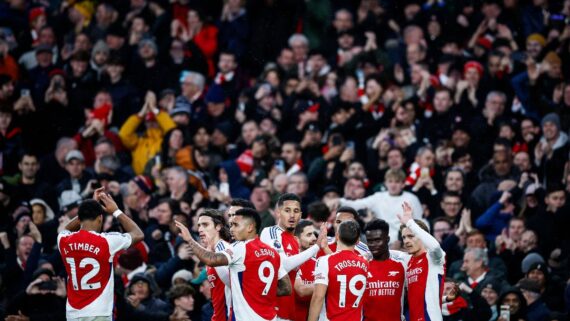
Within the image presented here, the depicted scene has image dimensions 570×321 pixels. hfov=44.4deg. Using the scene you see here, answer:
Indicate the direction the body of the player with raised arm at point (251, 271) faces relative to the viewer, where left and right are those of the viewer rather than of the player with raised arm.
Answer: facing away from the viewer and to the left of the viewer

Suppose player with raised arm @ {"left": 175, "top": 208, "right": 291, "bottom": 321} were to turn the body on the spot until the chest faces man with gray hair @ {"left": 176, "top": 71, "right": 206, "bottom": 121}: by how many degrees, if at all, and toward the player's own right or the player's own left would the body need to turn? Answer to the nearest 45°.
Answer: approximately 45° to the player's own right

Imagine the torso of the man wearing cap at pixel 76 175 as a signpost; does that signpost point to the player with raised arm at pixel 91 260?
yes

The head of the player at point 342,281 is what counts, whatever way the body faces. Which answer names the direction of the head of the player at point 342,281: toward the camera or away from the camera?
away from the camera

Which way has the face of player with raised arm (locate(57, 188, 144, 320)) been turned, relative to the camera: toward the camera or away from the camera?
away from the camera

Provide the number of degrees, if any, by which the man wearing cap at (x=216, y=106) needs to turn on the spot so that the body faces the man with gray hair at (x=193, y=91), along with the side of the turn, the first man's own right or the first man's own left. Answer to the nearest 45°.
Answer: approximately 135° to the first man's own right

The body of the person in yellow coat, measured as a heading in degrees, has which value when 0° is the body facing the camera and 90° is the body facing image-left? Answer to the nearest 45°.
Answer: approximately 0°

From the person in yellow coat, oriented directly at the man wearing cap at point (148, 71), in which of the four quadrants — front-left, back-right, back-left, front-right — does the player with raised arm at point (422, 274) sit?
back-right
